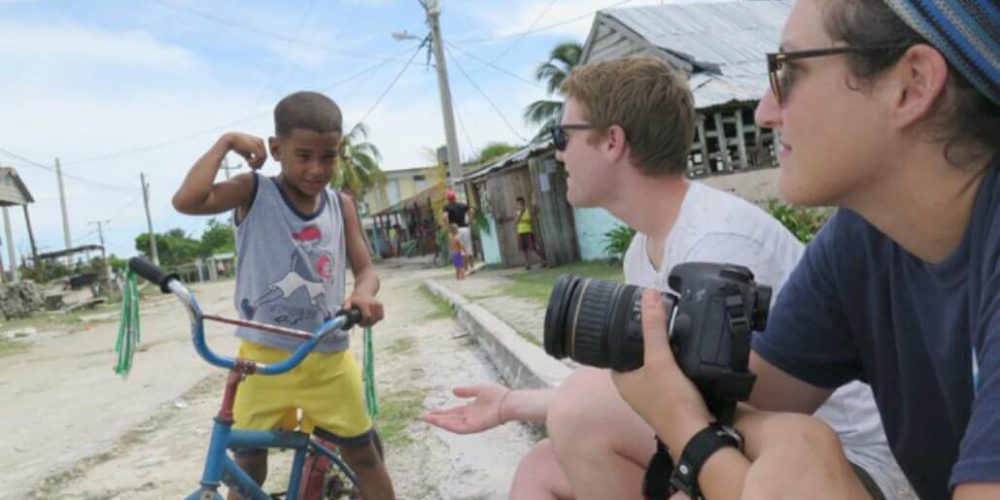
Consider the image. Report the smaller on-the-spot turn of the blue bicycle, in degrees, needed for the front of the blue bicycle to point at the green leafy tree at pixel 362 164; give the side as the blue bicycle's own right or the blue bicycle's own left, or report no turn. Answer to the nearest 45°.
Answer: approximately 135° to the blue bicycle's own right

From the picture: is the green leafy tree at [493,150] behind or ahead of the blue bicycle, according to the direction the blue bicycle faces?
behind

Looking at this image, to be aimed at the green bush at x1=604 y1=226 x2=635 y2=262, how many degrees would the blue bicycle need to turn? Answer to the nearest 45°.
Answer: approximately 180°

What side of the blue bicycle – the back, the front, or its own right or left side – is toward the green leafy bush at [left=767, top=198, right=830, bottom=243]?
back

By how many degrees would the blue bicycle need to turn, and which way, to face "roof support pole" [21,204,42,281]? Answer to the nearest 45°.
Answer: approximately 135° to its right

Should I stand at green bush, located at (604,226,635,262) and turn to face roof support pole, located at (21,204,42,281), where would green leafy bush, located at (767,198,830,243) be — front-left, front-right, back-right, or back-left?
back-left

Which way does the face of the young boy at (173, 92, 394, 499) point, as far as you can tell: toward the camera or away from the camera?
toward the camera

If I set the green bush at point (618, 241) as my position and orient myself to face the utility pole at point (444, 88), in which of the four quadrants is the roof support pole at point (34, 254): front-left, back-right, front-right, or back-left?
front-left
